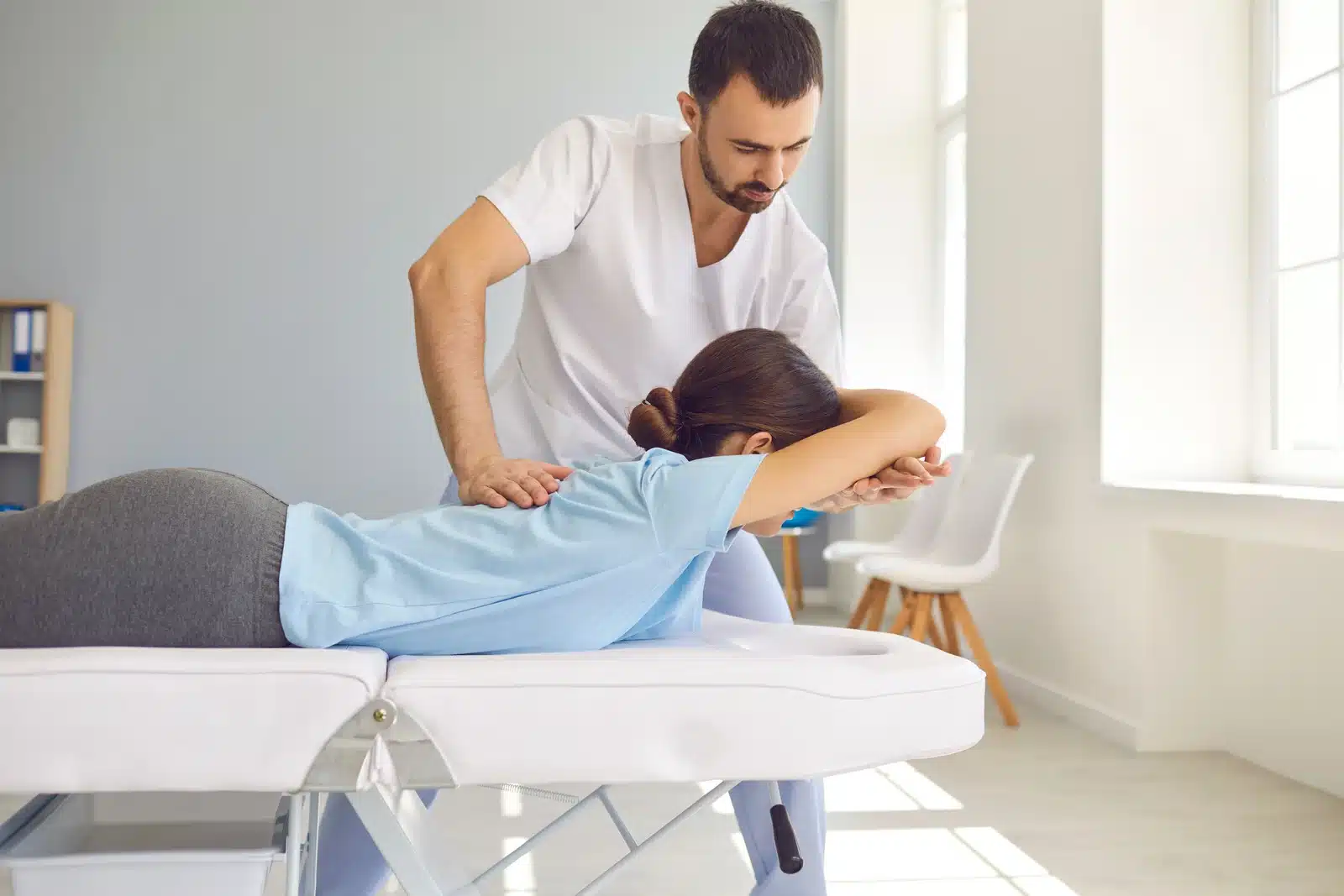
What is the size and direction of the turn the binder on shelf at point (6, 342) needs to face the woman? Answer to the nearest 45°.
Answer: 0° — it already faces them

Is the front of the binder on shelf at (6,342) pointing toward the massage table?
yes

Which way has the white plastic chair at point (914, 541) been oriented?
to the viewer's left
